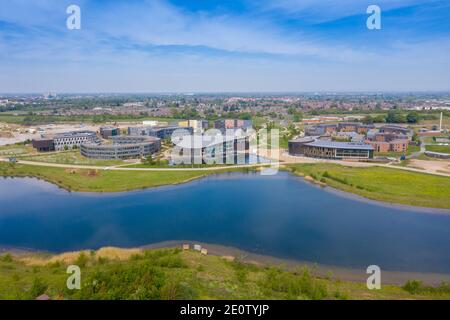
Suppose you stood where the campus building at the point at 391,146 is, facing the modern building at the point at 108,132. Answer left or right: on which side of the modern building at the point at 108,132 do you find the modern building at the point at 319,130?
right

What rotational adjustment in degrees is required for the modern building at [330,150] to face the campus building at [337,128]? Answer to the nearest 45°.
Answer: approximately 180°

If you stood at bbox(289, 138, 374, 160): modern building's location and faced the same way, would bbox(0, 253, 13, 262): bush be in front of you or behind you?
in front

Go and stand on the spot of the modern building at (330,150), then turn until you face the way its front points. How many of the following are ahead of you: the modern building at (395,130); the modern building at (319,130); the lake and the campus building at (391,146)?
1

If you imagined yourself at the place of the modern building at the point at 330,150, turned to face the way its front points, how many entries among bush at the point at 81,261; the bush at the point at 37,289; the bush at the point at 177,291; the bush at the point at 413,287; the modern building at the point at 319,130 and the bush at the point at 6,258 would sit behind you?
1

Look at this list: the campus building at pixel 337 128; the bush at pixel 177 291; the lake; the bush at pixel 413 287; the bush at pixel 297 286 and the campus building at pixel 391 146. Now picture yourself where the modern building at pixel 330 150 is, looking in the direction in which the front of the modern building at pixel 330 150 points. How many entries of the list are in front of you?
4

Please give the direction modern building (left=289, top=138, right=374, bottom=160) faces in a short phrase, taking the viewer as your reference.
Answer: facing the viewer

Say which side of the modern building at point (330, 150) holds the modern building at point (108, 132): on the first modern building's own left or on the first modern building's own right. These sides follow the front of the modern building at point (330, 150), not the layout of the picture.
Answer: on the first modern building's own right

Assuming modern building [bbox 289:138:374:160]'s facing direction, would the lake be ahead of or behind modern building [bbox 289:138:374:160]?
ahead

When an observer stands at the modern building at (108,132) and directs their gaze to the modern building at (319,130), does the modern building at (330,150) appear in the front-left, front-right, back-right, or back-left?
front-right

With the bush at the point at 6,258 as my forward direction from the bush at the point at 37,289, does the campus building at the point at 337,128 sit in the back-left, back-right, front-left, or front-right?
front-right

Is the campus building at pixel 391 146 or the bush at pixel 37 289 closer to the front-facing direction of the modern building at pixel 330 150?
the bush

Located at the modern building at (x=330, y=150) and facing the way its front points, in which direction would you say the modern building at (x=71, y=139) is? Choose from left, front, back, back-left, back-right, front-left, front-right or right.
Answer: right

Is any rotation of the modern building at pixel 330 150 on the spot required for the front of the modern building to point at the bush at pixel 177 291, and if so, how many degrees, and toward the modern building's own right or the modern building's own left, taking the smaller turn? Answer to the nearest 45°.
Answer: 0° — it already faces it

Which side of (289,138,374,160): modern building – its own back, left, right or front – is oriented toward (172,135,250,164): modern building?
right
